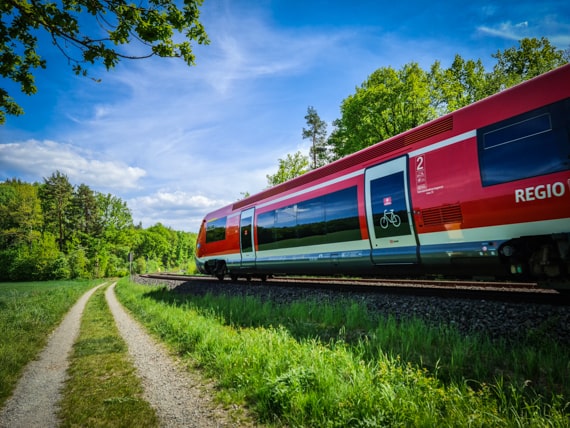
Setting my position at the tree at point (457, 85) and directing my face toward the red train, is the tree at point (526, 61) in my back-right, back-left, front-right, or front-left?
back-left
